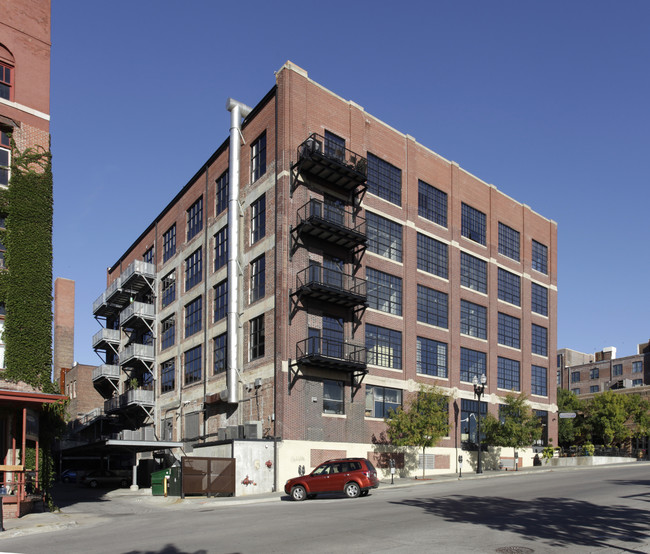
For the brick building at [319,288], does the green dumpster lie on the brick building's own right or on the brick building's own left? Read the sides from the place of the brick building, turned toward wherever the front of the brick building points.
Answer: on the brick building's own right

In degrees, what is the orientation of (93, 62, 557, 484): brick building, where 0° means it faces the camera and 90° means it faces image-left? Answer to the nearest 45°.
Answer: approximately 315°

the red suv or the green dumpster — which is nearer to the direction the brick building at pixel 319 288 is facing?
the red suv
